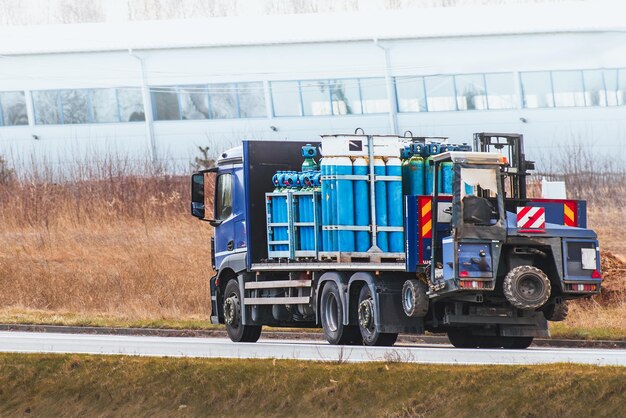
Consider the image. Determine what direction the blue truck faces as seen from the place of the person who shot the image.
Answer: facing away from the viewer and to the left of the viewer

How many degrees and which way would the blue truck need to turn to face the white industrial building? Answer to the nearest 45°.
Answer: approximately 45° to its right
